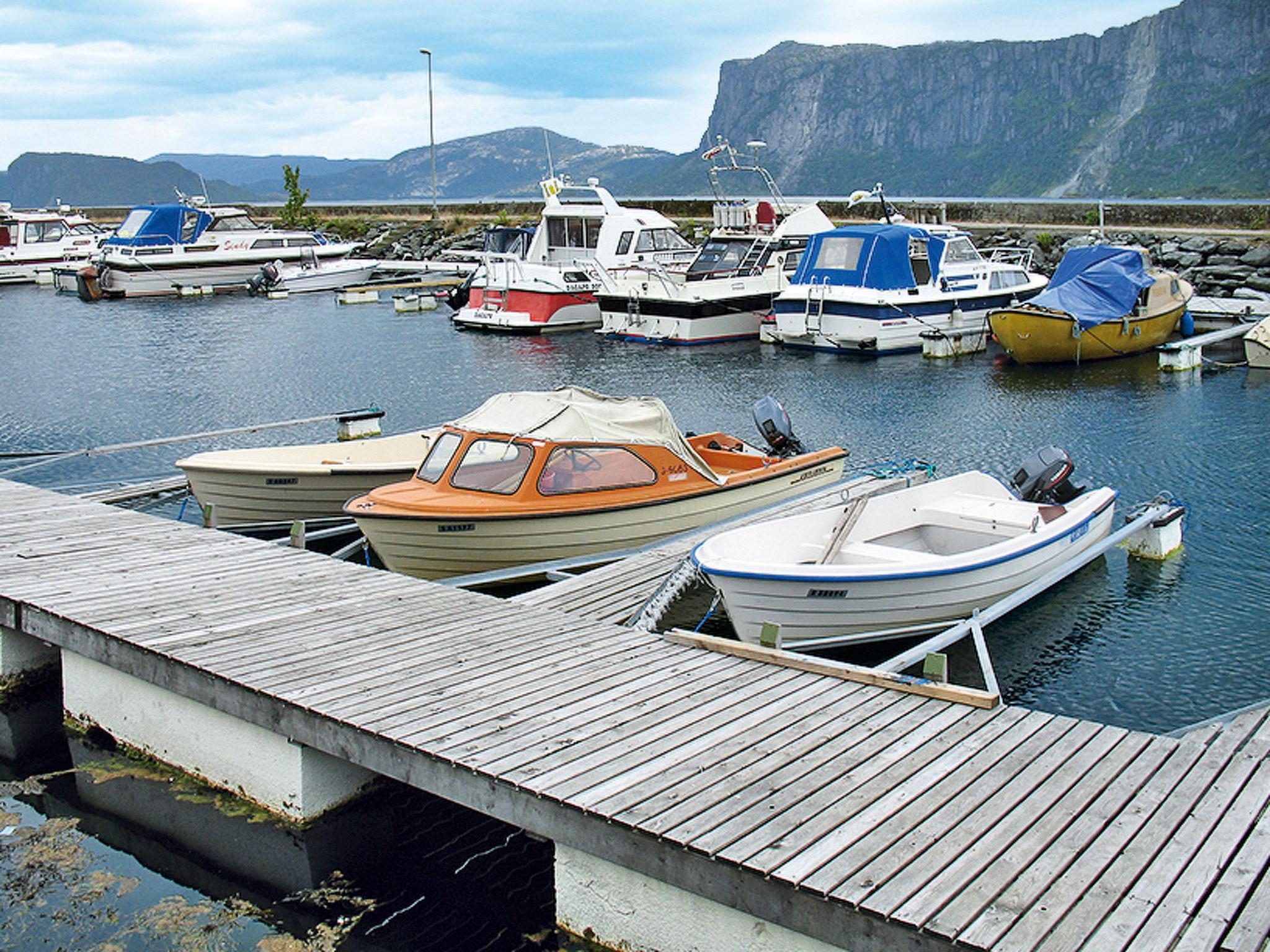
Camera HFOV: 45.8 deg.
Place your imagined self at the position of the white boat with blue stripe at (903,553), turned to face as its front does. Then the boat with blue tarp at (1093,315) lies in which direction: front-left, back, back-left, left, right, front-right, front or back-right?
back-right

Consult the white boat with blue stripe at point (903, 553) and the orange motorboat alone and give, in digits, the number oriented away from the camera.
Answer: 0

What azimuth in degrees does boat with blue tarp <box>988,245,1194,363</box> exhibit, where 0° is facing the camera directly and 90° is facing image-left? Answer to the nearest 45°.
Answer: approximately 225°

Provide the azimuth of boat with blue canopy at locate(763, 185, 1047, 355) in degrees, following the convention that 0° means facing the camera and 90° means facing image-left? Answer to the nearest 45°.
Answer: approximately 225°

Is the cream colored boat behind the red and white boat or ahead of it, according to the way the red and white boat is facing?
behind

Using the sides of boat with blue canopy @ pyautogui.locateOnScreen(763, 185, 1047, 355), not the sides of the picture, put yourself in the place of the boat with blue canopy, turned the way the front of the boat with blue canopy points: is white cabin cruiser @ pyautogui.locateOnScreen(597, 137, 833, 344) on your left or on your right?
on your left

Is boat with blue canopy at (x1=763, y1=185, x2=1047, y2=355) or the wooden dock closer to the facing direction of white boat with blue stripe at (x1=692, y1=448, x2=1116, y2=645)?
the wooden dock

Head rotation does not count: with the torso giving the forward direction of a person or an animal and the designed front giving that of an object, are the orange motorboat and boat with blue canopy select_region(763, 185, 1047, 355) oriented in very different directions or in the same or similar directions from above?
very different directions

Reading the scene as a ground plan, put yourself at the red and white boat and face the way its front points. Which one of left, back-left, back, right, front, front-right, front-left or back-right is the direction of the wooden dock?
back-right

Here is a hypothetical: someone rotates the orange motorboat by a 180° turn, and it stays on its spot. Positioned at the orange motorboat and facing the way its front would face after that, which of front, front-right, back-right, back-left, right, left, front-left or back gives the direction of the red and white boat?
front-left

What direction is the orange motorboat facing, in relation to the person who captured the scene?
facing the viewer and to the left of the viewer
